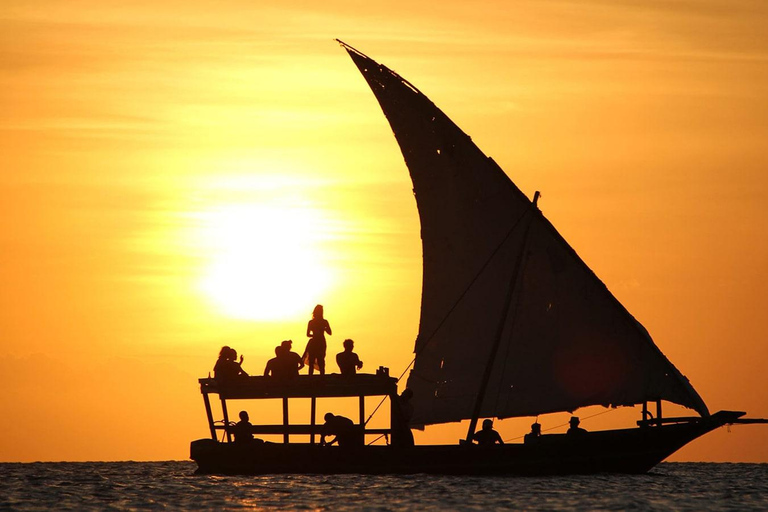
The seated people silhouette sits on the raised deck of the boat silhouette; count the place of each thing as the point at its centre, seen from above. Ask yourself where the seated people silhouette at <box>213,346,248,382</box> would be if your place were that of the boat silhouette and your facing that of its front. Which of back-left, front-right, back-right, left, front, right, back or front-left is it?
back

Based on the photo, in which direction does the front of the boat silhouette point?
to the viewer's right

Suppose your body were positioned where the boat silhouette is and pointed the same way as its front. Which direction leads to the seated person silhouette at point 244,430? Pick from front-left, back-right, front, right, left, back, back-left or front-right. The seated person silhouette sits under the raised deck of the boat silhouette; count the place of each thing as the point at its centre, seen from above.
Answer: back
